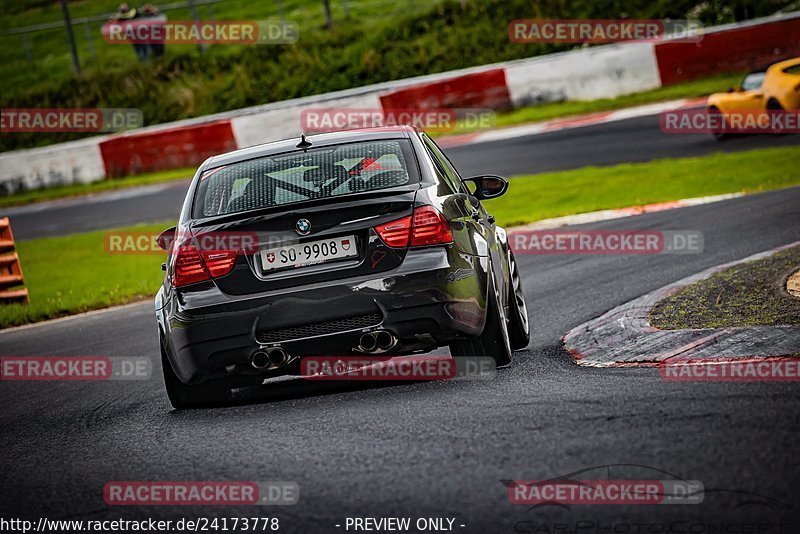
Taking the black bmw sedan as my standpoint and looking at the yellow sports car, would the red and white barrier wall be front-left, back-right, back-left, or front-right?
front-left

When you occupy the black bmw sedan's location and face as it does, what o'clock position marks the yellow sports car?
The yellow sports car is roughly at 1 o'clock from the black bmw sedan.

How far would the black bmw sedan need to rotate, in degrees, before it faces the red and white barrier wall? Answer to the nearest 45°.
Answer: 0° — it already faces it

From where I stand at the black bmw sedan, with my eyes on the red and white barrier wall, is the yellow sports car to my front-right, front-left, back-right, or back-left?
front-right

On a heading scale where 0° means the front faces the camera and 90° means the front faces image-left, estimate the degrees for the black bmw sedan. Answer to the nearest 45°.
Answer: approximately 180°
